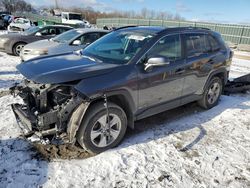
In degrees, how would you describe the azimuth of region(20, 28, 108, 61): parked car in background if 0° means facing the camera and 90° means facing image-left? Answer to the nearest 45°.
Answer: approximately 45°

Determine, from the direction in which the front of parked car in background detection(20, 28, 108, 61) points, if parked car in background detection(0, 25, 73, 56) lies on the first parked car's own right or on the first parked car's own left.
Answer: on the first parked car's own right

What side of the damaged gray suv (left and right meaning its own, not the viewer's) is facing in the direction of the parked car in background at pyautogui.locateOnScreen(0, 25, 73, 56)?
right

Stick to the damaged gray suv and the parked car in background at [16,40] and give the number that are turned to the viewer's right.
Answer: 0

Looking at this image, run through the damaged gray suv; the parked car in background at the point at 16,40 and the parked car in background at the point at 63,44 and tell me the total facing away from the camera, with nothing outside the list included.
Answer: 0

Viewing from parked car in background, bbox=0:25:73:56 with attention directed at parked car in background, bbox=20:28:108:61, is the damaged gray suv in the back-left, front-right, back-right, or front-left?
front-right

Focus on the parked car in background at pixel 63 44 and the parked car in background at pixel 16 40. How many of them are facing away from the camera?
0

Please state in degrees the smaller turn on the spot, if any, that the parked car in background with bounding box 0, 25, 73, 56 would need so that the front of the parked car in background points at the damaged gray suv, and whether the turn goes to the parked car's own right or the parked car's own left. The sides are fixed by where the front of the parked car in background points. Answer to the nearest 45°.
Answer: approximately 45° to the parked car's own left

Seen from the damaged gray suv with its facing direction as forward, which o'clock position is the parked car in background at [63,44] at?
The parked car in background is roughly at 4 o'clock from the damaged gray suv.

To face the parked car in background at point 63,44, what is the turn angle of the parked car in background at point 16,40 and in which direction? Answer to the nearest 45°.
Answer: approximately 90° to its left

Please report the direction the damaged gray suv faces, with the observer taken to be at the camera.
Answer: facing the viewer and to the left of the viewer

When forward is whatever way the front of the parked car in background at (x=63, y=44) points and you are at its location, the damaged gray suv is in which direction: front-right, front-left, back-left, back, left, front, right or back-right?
front-left
